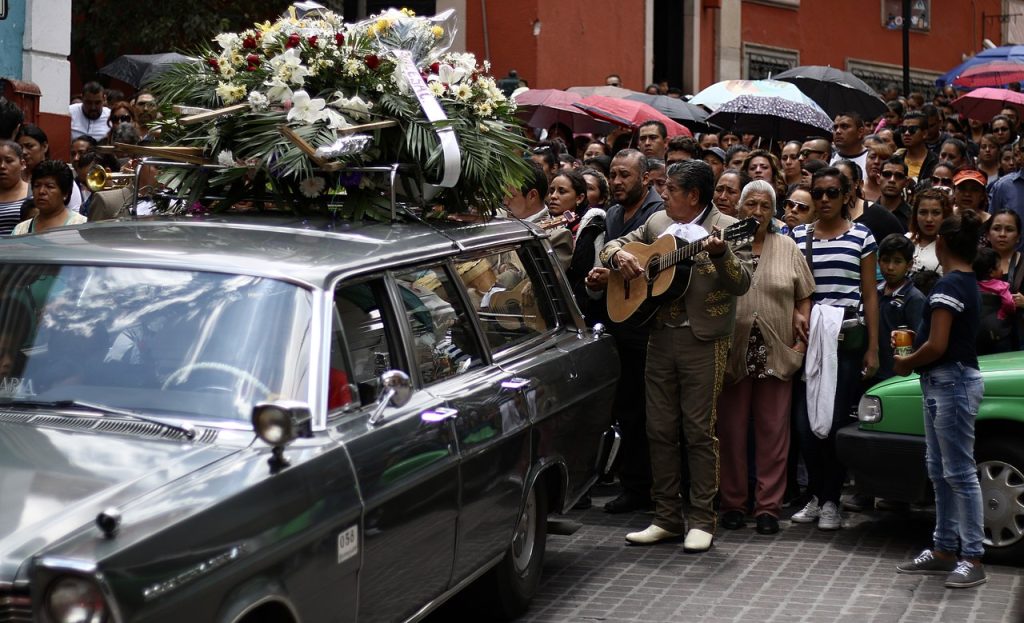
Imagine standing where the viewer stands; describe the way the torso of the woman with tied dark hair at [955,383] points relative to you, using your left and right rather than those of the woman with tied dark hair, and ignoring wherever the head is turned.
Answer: facing to the left of the viewer

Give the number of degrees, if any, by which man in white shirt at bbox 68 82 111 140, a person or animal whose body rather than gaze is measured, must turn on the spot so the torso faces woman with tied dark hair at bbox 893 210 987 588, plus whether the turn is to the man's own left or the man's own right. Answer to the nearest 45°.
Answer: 0° — they already face them

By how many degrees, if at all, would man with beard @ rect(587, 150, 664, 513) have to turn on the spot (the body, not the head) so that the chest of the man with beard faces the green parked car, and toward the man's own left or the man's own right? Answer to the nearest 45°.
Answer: approximately 90° to the man's own left

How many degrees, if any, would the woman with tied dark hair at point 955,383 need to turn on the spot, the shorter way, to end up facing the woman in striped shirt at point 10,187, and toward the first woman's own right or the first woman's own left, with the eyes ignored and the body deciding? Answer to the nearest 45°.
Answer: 0° — they already face them

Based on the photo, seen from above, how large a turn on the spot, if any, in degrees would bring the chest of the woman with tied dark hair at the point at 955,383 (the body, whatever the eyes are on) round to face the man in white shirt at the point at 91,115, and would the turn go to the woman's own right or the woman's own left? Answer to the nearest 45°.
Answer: approximately 45° to the woman's own right

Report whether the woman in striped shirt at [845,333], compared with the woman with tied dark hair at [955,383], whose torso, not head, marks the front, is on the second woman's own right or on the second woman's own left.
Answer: on the second woman's own right

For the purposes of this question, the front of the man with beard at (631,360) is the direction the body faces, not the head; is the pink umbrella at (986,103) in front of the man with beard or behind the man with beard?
behind

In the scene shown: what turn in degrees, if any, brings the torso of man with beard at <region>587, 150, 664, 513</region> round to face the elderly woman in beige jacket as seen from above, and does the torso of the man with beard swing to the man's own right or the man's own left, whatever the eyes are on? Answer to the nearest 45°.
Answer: approximately 90° to the man's own left

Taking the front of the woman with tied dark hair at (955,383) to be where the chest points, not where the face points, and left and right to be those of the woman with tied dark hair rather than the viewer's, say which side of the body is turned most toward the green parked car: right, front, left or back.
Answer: right

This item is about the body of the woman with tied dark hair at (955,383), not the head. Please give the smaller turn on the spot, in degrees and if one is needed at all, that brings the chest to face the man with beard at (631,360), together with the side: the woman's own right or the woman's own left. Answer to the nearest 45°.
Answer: approximately 45° to the woman's own right

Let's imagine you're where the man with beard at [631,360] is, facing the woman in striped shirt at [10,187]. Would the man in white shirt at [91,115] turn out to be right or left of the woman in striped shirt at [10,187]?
right

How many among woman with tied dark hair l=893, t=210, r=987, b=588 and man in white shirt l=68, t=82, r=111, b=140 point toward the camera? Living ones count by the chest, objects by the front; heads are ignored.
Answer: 1
